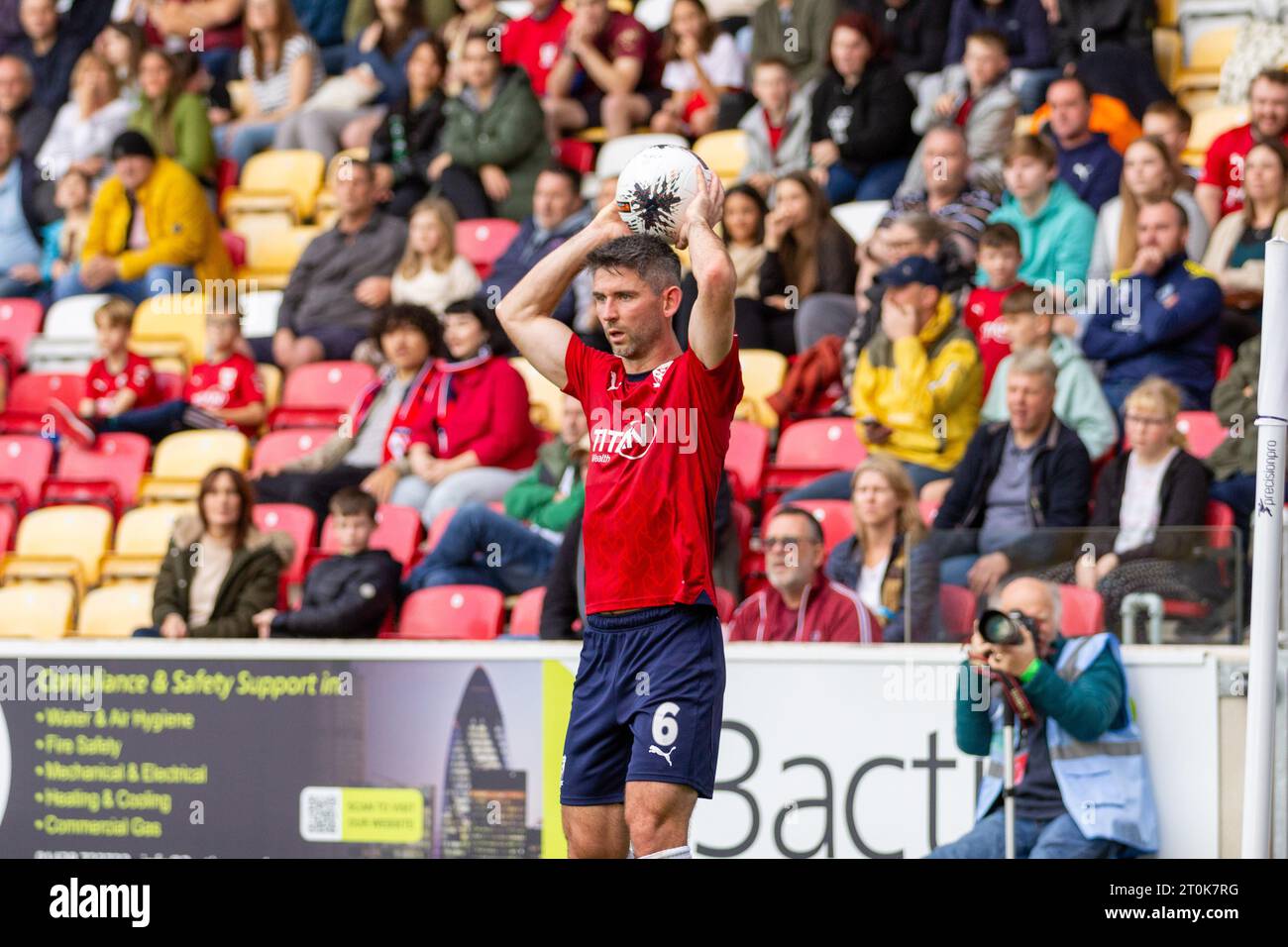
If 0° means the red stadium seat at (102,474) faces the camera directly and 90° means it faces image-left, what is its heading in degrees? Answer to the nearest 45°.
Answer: approximately 45°

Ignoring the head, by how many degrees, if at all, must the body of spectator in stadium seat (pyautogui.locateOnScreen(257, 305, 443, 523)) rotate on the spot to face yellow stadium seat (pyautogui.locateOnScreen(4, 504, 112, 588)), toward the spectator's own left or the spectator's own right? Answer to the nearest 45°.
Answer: approximately 45° to the spectator's own right

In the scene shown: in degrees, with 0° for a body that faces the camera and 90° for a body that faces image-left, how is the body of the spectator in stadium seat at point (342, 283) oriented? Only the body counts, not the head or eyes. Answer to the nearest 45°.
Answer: approximately 45°

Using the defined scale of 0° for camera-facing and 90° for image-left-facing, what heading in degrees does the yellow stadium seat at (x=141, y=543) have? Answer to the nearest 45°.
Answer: approximately 45°

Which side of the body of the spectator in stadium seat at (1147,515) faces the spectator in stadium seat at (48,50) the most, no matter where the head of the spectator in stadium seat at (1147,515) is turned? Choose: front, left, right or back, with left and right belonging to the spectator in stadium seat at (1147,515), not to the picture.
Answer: right

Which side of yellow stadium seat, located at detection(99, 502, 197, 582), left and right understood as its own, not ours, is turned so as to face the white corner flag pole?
front

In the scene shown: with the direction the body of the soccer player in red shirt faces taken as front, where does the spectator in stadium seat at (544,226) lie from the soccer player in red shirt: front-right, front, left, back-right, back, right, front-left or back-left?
back-right

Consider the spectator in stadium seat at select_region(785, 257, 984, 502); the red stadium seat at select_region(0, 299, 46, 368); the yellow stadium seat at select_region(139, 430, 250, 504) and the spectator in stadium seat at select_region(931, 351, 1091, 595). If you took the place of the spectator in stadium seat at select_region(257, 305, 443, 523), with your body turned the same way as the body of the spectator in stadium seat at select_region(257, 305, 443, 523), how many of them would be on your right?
2
